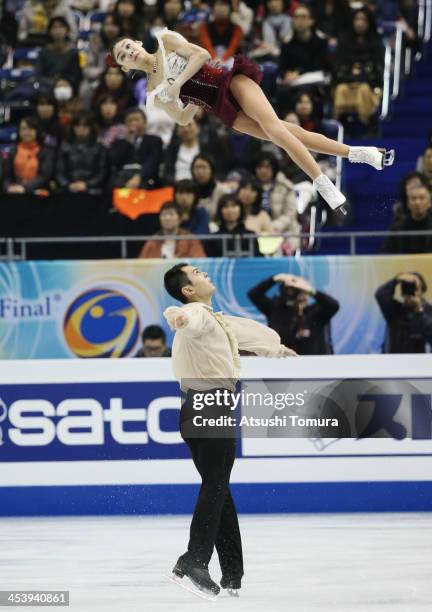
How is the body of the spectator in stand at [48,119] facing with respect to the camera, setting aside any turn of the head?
toward the camera

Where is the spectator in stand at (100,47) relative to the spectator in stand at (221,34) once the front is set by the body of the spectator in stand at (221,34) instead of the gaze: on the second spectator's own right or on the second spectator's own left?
on the second spectator's own right

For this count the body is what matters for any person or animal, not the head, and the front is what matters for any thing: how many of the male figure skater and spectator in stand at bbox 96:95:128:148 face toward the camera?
1

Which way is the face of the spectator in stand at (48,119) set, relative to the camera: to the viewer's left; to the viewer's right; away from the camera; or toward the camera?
toward the camera

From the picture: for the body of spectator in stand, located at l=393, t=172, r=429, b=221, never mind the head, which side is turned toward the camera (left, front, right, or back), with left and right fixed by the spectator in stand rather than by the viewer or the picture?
front

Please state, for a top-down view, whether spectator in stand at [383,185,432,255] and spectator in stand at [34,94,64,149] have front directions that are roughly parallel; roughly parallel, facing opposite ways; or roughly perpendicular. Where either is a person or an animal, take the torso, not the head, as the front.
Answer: roughly parallel

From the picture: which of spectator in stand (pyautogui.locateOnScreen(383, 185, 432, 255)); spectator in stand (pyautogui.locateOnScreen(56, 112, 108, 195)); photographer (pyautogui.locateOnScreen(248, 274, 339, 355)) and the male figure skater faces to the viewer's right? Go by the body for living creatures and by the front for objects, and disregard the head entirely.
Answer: the male figure skater

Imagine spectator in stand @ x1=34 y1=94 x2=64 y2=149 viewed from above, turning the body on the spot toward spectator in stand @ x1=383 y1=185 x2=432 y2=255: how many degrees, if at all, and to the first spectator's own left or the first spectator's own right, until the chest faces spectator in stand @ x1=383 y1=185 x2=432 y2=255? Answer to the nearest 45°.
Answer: approximately 45° to the first spectator's own left

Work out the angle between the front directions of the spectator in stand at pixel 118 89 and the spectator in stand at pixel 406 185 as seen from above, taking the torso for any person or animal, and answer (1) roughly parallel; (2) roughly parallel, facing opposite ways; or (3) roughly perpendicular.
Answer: roughly parallel

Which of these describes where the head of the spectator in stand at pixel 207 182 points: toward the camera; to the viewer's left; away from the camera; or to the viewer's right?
toward the camera

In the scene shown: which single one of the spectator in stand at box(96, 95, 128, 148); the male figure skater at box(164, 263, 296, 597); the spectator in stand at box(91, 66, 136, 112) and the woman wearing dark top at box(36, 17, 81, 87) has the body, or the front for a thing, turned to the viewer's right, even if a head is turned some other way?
the male figure skater

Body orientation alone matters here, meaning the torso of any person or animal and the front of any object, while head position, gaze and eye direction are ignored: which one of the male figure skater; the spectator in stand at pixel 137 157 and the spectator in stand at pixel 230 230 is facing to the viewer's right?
the male figure skater

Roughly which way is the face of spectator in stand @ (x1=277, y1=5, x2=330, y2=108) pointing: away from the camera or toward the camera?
toward the camera

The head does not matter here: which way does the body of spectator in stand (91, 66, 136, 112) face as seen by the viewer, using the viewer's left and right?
facing the viewer
